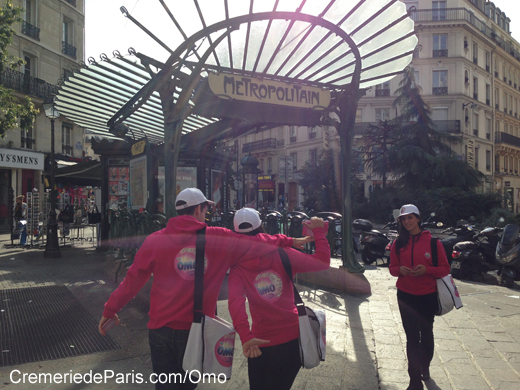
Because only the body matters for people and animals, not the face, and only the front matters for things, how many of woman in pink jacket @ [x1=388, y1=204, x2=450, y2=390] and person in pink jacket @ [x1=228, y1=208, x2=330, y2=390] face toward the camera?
1

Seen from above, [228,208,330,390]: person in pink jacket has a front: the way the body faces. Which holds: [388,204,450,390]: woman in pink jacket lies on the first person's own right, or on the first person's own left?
on the first person's own right

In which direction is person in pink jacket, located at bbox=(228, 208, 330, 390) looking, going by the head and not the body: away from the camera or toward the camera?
away from the camera

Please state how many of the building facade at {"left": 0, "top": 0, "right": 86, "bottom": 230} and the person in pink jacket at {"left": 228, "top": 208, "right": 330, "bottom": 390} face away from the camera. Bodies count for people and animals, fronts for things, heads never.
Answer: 1

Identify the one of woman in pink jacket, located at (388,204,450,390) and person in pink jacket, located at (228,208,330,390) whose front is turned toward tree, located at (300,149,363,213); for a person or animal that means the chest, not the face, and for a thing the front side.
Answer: the person in pink jacket

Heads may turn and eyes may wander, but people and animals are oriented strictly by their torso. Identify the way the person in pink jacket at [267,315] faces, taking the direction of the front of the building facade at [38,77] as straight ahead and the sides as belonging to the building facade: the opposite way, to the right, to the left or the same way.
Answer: to the left

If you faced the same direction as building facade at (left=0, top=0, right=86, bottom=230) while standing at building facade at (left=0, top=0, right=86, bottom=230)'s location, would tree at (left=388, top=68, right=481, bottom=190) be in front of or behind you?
in front

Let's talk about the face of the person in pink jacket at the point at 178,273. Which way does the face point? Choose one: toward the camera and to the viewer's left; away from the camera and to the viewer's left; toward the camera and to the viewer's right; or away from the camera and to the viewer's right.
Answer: away from the camera and to the viewer's right

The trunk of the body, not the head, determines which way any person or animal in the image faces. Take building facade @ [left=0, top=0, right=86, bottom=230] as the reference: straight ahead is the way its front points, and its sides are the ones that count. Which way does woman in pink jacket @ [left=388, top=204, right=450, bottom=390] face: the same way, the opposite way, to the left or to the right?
to the right

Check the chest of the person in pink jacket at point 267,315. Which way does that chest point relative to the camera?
away from the camera

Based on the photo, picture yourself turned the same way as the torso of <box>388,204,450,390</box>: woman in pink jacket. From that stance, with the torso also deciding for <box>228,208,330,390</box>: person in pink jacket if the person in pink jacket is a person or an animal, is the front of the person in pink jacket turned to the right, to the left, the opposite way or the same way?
the opposite way

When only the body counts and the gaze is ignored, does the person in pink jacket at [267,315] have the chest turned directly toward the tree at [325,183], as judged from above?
yes
